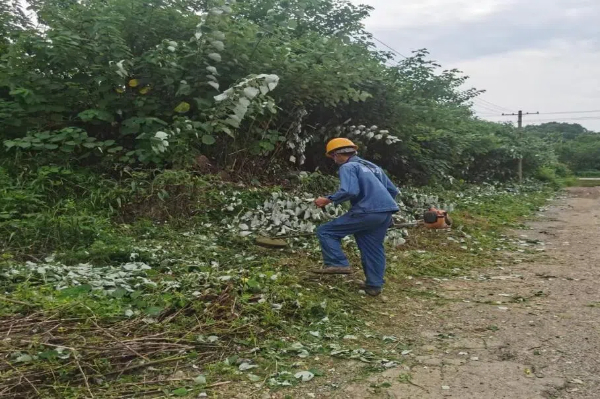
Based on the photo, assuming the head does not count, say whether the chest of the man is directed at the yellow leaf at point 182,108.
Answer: yes

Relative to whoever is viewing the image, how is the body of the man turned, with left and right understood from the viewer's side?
facing away from the viewer and to the left of the viewer

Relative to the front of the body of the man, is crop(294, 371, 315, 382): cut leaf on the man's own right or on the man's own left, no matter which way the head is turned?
on the man's own left

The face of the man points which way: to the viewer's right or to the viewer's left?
to the viewer's left
